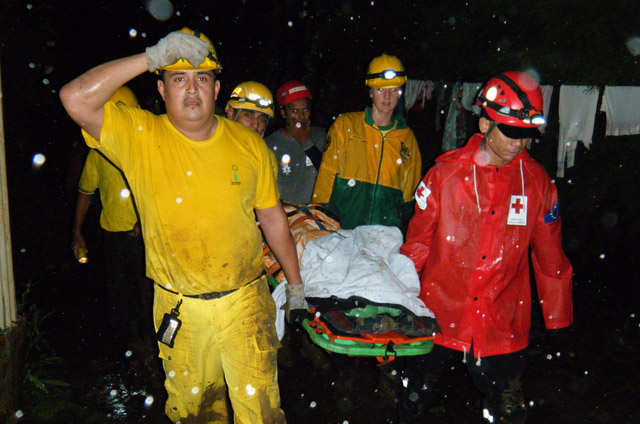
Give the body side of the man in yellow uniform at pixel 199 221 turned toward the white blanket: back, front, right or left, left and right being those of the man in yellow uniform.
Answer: left

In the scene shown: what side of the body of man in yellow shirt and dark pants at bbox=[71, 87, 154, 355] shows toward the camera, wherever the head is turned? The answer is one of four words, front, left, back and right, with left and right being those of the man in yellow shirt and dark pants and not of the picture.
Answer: front

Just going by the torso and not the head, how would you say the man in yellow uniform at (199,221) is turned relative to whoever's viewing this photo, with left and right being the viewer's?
facing the viewer

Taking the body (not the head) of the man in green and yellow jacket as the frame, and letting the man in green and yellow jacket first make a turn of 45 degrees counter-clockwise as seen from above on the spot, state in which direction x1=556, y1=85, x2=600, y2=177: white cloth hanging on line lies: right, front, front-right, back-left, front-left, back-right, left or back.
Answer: left

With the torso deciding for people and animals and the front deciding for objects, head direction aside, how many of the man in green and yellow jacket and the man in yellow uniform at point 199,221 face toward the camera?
2

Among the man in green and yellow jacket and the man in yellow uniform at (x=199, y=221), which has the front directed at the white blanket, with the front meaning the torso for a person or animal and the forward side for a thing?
the man in green and yellow jacket

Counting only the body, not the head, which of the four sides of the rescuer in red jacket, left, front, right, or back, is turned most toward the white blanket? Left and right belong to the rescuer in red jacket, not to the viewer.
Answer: right

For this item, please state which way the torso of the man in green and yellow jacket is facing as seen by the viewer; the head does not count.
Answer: toward the camera

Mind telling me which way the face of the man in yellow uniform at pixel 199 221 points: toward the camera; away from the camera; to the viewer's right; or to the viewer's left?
toward the camera

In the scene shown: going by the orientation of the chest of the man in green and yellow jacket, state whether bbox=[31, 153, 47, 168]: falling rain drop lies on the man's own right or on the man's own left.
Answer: on the man's own right

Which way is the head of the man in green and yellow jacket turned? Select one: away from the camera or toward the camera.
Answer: toward the camera

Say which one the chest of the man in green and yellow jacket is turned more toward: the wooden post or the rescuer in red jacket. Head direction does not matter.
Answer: the rescuer in red jacket
